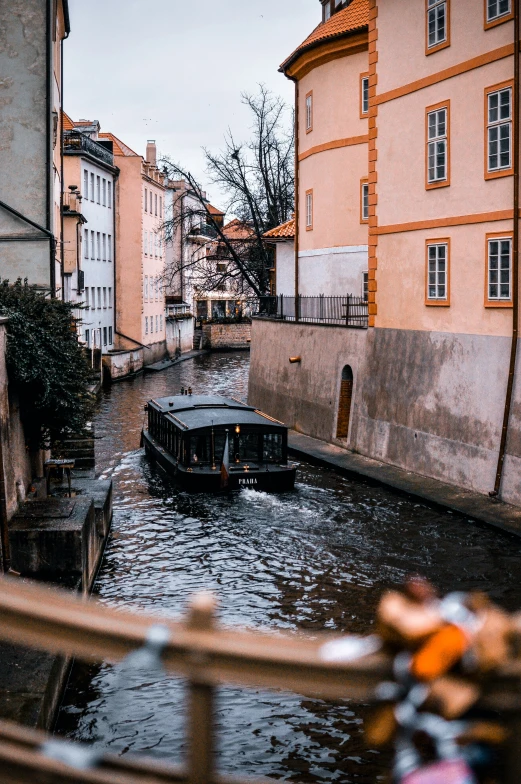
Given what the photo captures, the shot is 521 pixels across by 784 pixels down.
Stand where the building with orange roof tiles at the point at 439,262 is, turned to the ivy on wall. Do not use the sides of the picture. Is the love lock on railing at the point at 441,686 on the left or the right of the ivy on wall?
left

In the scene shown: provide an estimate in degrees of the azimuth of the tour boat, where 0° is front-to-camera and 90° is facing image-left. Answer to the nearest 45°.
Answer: approximately 135°

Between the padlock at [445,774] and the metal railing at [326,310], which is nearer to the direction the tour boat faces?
the metal railing

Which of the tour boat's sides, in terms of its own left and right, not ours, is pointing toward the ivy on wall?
left

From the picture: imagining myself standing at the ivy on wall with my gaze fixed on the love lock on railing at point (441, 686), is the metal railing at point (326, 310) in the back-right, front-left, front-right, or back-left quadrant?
back-left

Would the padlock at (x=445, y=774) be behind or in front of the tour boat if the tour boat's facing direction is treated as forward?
behind

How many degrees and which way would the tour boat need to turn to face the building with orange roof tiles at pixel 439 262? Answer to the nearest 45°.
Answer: approximately 135° to its right

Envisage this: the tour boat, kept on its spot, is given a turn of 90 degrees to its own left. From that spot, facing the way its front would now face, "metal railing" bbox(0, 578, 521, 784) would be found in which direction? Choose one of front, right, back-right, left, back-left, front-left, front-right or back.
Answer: front-left
